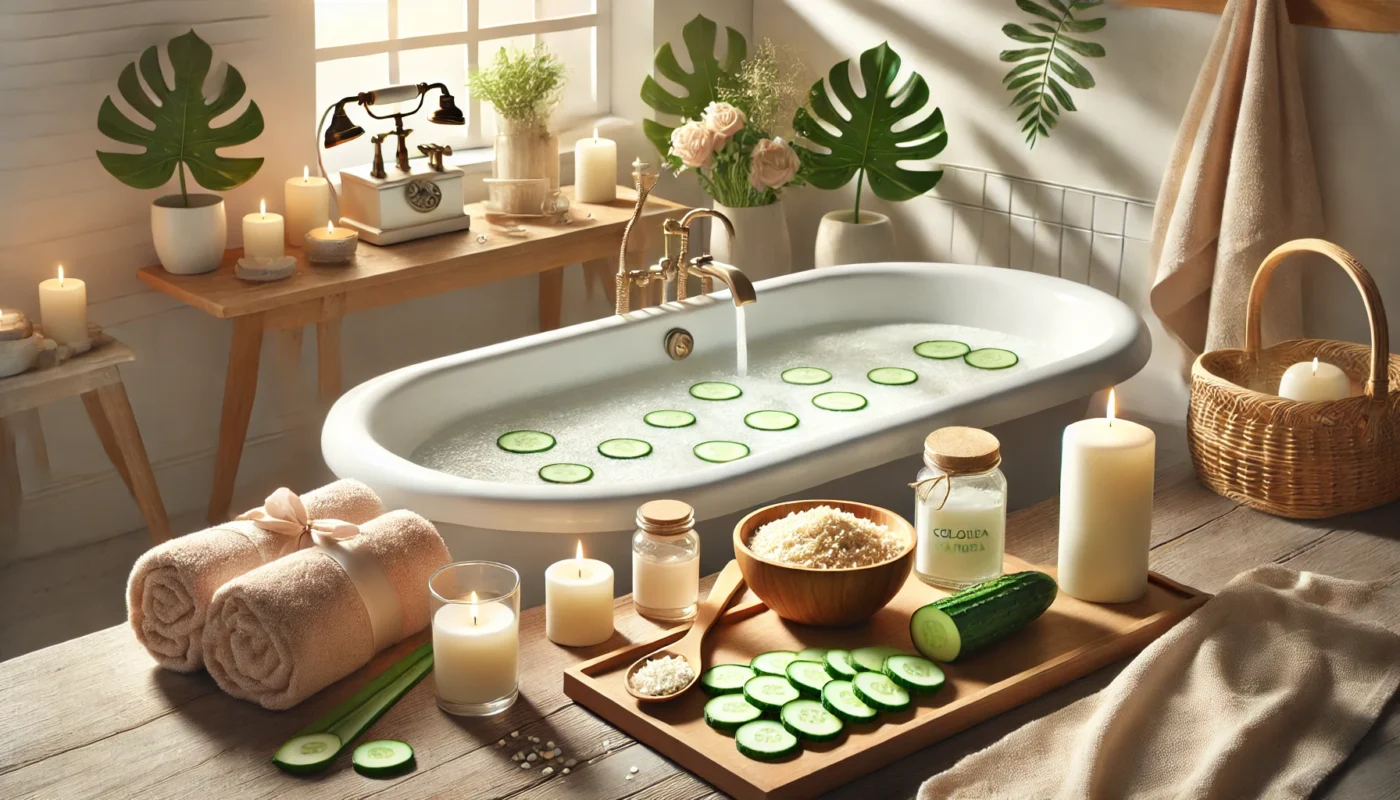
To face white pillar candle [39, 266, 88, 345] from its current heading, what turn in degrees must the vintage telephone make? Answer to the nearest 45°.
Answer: approximately 90° to its right

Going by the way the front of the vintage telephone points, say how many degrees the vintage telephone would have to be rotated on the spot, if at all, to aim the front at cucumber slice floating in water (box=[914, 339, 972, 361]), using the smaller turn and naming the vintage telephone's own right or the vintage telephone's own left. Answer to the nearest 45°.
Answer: approximately 45° to the vintage telephone's own left

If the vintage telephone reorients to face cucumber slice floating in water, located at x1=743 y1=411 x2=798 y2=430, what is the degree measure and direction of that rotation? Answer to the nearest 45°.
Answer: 0° — it already faces it

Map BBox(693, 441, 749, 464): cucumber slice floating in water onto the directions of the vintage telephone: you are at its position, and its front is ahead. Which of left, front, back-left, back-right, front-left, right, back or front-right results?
front

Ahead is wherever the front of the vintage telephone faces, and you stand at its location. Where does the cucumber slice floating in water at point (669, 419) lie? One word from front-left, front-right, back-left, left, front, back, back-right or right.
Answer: front

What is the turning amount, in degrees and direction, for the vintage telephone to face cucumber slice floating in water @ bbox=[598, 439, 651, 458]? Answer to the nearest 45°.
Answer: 0° — it already faces it

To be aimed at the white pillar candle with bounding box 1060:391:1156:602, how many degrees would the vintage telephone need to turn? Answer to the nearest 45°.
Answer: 0° — it already faces it

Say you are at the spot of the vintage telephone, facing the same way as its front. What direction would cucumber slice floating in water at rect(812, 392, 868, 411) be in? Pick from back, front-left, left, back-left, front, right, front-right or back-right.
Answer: front

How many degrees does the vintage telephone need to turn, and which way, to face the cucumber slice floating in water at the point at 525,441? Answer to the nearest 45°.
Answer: approximately 45° to its right

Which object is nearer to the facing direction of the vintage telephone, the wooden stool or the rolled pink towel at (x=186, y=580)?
the rolled pink towel

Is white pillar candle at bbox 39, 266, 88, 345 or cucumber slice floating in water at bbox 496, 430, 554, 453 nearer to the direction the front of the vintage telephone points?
the cucumber slice floating in water

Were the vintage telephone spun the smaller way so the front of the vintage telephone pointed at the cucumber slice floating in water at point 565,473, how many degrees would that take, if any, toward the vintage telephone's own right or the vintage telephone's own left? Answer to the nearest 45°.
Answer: approximately 45° to the vintage telephone's own right

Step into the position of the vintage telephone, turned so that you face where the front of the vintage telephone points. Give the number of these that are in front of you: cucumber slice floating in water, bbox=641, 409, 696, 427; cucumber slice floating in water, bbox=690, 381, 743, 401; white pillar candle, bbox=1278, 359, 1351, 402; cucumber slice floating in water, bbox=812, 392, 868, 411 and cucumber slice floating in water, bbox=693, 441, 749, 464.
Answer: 5

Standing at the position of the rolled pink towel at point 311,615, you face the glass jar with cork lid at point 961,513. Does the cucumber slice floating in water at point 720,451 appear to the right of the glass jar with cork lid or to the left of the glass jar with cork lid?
left

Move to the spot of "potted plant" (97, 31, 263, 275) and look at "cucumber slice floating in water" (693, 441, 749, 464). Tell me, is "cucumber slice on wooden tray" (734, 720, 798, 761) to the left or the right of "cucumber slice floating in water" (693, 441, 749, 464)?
right

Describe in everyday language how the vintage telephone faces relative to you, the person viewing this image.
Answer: facing the viewer and to the right of the viewer
